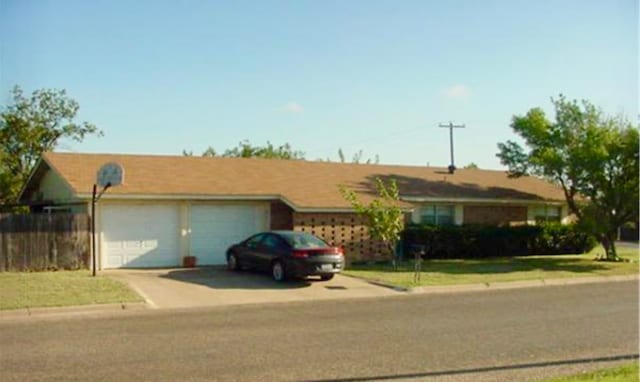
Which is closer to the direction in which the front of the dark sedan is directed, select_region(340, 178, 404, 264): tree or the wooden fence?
the wooden fence

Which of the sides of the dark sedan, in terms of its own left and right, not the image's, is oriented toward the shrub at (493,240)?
right

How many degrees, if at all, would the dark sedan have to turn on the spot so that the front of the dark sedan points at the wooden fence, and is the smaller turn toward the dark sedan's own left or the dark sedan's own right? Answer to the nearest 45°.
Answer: approximately 45° to the dark sedan's own left

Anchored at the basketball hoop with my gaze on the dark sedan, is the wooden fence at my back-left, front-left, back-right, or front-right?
back-left

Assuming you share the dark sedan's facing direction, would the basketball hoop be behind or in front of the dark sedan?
in front

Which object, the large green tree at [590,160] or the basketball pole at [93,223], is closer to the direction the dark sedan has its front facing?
the basketball pole

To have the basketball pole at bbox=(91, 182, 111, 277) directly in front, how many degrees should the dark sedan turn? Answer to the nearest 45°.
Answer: approximately 45° to its left

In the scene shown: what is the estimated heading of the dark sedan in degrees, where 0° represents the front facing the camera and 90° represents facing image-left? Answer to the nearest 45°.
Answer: approximately 135°

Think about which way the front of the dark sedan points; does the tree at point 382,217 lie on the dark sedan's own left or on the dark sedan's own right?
on the dark sedan's own right

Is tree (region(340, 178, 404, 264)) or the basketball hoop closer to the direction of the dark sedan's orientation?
the basketball hoop

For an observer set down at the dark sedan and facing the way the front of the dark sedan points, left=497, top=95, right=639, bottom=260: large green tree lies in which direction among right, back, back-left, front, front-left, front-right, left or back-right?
right
